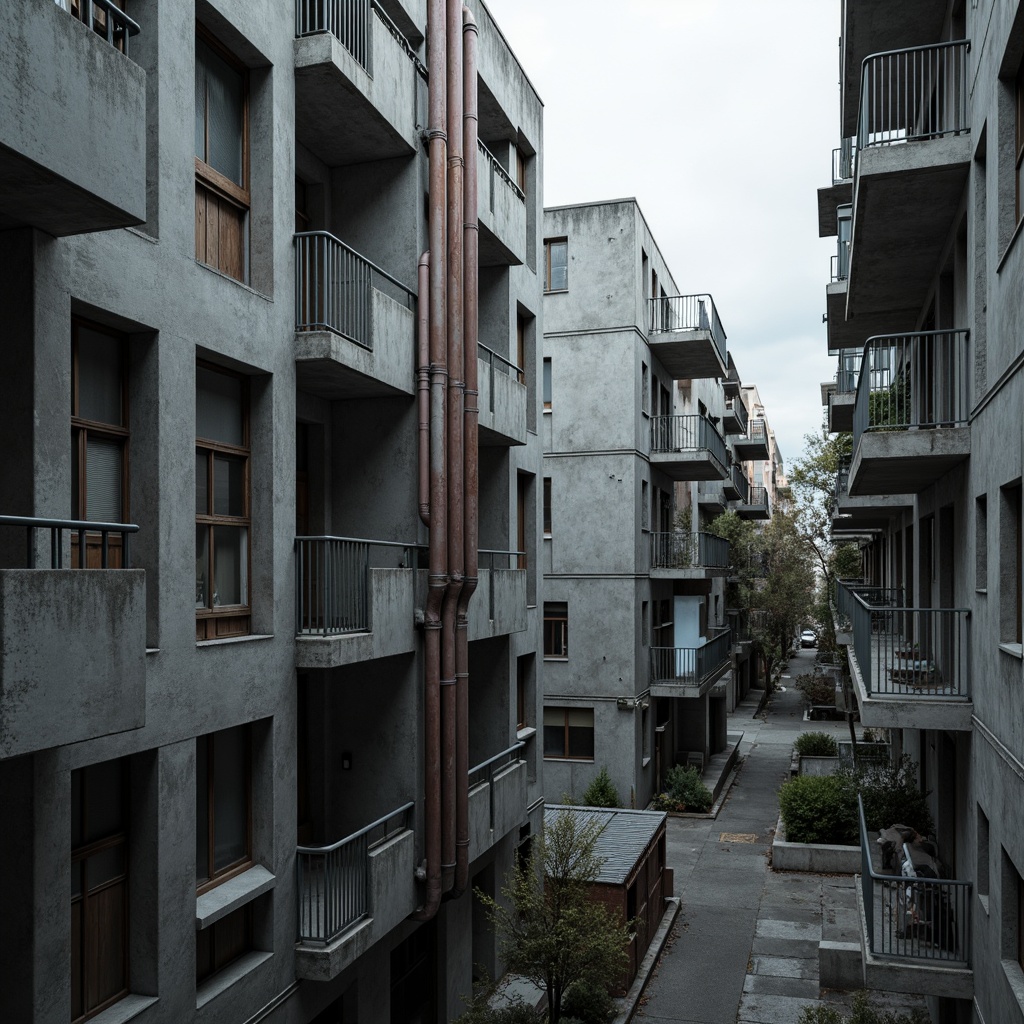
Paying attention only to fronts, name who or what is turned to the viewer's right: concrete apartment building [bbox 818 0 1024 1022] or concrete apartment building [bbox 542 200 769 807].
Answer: concrete apartment building [bbox 542 200 769 807]

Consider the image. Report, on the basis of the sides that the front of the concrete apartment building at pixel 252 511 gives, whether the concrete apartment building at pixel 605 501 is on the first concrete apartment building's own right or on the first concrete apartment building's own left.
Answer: on the first concrete apartment building's own left

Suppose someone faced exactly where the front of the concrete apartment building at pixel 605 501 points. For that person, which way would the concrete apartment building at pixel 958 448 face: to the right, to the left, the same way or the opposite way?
the opposite way

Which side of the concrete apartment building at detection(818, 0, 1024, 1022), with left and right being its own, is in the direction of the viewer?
left

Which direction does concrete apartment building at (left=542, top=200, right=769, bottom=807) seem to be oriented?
to the viewer's right

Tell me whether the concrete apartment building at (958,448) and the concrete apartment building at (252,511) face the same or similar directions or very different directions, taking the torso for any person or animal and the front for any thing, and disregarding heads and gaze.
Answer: very different directions

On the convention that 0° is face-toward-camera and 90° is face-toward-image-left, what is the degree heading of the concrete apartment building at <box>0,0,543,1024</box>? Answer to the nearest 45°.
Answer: approximately 315°

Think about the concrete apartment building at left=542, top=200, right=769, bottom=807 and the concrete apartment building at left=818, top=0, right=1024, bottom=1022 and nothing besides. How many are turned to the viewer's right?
1

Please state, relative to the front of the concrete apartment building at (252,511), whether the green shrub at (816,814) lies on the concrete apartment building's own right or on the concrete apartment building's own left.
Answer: on the concrete apartment building's own left
